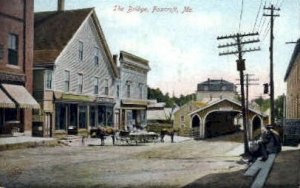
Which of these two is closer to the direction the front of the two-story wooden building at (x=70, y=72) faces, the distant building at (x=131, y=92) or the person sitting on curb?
the person sitting on curb

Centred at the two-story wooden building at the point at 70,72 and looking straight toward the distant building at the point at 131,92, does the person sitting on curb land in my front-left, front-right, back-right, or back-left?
back-right

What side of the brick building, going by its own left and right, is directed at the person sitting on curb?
front

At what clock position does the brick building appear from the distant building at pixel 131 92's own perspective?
The brick building is roughly at 2 o'clock from the distant building.

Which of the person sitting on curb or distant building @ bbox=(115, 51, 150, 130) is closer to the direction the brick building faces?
the person sitting on curb

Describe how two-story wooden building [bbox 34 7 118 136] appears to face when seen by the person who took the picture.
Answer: facing the viewer and to the right of the viewer

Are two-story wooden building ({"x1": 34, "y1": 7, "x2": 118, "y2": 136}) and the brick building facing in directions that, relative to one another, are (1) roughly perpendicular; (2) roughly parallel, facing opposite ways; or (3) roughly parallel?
roughly parallel

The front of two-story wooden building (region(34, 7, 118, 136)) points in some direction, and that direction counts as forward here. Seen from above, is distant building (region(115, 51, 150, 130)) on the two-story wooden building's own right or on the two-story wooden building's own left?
on the two-story wooden building's own left

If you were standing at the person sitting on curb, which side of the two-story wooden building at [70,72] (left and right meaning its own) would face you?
front

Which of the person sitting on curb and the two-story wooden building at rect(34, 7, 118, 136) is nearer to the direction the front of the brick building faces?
the person sitting on curb

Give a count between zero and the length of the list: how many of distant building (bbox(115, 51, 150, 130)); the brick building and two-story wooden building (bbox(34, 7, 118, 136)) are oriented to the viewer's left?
0

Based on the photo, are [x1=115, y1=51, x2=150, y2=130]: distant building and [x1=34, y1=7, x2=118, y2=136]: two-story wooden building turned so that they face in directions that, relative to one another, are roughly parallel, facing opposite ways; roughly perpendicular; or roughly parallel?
roughly parallel

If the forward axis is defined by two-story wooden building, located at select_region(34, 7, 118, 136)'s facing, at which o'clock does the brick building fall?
The brick building is roughly at 2 o'clock from the two-story wooden building.

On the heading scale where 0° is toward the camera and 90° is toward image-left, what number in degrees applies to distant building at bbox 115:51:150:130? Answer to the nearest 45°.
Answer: approximately 315°

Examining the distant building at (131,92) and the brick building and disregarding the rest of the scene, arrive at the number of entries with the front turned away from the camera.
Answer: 0

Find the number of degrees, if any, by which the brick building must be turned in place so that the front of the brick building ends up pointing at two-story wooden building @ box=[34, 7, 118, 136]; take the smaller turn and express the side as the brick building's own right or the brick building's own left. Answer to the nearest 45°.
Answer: approximately 90° to the brick building's own left
